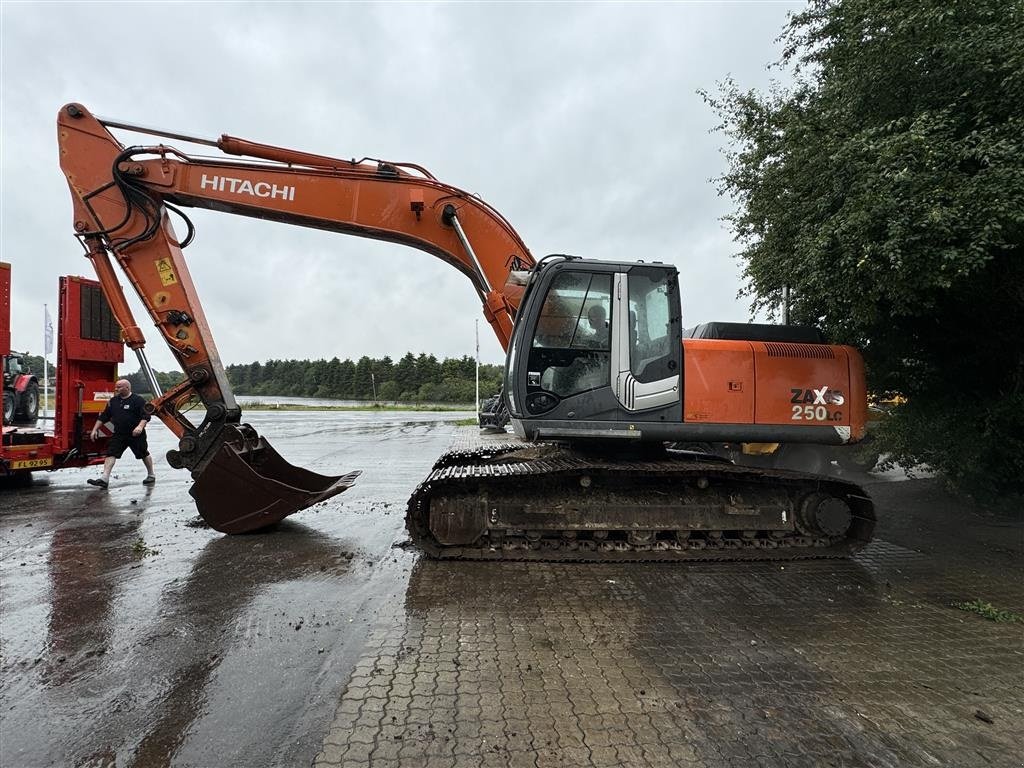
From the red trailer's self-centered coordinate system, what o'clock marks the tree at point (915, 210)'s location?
The tree is roughly at 5 o'clock from the red trailer.

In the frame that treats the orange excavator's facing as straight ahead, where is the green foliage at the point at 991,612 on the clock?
The green foliage is roughly at 7 o'clock from the orange excavator.

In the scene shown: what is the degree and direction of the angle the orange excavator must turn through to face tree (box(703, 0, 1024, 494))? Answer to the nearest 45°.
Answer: approximately 180°

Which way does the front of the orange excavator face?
to the viewer's left

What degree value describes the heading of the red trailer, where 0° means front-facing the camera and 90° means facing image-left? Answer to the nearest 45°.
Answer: approximately 180°
